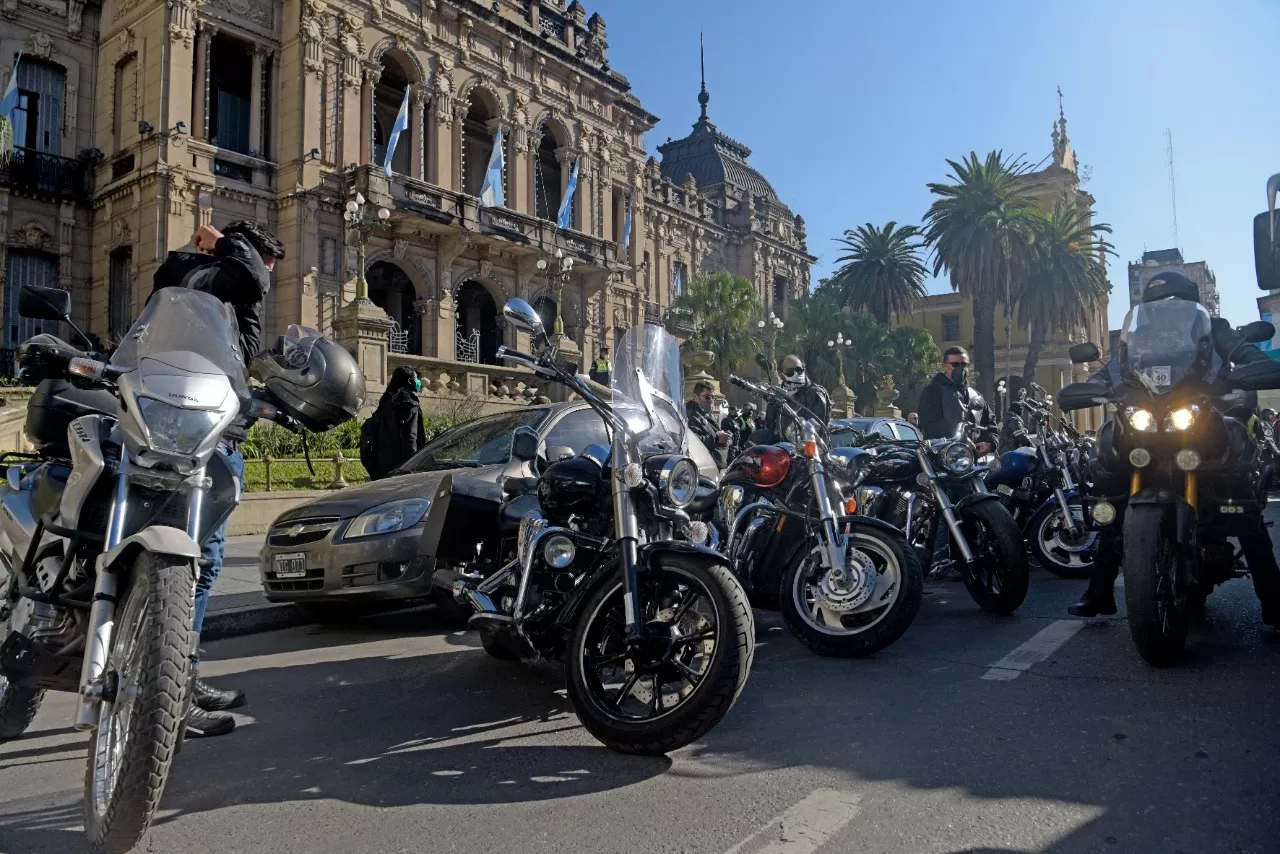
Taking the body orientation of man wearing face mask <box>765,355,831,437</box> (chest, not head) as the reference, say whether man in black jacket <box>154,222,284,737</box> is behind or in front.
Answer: in front

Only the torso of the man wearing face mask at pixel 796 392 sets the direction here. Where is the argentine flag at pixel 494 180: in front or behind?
behind

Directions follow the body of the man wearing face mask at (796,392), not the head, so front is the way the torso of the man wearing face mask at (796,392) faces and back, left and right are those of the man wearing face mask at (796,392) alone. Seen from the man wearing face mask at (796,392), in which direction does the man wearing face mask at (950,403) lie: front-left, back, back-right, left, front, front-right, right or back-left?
back-left

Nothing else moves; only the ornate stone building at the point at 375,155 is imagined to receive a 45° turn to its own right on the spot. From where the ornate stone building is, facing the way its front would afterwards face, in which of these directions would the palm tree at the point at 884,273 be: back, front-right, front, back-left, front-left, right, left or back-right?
back-left

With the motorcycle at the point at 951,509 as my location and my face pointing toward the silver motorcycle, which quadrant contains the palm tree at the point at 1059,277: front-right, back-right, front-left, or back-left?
back-right

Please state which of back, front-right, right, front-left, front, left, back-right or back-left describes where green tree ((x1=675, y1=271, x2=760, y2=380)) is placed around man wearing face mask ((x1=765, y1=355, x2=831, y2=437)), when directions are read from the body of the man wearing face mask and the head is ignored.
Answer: back

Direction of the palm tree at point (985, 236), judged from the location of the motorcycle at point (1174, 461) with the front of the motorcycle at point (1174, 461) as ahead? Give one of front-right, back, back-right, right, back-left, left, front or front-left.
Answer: back

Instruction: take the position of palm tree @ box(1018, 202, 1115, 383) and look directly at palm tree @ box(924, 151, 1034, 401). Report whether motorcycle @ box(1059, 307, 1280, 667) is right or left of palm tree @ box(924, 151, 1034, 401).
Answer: left

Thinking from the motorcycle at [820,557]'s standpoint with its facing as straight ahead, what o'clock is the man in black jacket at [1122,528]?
The man in black jacket is roughly at 10 o'clock from the motorcycle.

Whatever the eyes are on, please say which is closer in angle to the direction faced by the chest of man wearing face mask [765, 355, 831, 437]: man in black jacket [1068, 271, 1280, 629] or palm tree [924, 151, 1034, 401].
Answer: the man in black jacket
